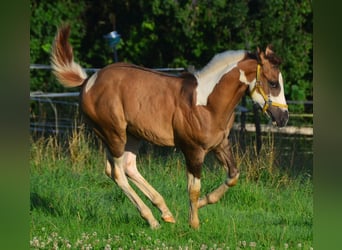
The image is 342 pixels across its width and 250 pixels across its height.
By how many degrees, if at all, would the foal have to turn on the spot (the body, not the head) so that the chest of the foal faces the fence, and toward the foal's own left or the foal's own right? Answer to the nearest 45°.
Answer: approximately 90° to the foal's own left

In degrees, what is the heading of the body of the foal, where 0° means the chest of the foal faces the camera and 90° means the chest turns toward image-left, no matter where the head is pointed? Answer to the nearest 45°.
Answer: approximately 270°
